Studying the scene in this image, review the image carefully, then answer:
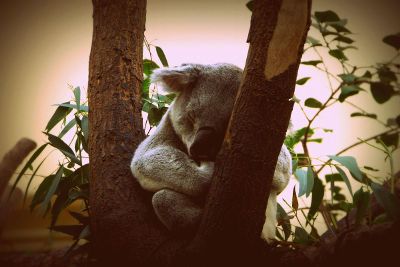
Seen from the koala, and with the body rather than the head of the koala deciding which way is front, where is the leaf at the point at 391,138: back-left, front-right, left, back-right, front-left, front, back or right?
back-left

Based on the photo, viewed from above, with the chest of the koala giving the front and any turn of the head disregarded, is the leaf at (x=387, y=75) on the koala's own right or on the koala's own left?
on the koala's own left

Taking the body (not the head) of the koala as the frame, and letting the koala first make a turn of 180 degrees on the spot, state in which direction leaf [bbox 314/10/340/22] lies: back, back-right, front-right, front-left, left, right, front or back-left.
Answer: front-right

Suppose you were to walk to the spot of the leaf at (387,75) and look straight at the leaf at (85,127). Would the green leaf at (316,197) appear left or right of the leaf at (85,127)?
left

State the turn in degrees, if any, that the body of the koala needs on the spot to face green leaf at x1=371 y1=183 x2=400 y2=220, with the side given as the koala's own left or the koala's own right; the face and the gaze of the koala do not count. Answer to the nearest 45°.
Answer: approximately 90° to the koala's own left

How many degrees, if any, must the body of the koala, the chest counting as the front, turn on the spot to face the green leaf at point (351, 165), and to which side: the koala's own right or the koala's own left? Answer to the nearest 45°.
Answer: approximately 90° to the koala's own left

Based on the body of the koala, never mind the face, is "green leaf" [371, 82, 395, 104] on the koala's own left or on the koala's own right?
on the koala's own left

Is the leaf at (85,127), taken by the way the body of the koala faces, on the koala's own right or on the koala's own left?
on the koala's own right

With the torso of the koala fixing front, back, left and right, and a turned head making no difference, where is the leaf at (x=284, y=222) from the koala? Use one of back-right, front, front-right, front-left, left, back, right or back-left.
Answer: back-left

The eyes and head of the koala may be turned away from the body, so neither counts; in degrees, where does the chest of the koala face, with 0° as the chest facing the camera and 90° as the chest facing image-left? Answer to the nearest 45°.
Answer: approximately 0°

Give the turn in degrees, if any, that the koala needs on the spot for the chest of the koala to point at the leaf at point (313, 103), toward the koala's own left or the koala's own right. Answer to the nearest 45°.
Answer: approximately 135° to the koala's own left

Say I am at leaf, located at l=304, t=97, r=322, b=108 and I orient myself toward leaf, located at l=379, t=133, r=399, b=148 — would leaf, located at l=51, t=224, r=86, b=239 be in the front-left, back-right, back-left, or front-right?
back-right
